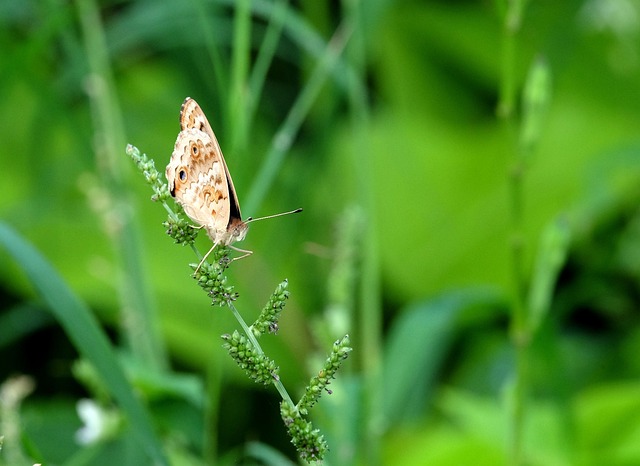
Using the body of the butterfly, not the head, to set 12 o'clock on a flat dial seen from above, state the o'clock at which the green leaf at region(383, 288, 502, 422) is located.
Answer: The green leaf is roughly at 10 o'clock from the butterfly.

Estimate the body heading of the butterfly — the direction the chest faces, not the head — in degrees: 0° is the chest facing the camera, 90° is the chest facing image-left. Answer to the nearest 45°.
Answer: approximately 270°
